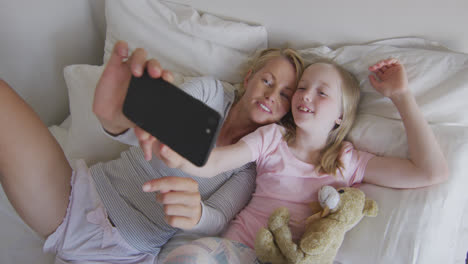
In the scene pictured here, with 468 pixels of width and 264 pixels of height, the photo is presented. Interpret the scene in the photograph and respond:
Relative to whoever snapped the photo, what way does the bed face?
facing the viewer
